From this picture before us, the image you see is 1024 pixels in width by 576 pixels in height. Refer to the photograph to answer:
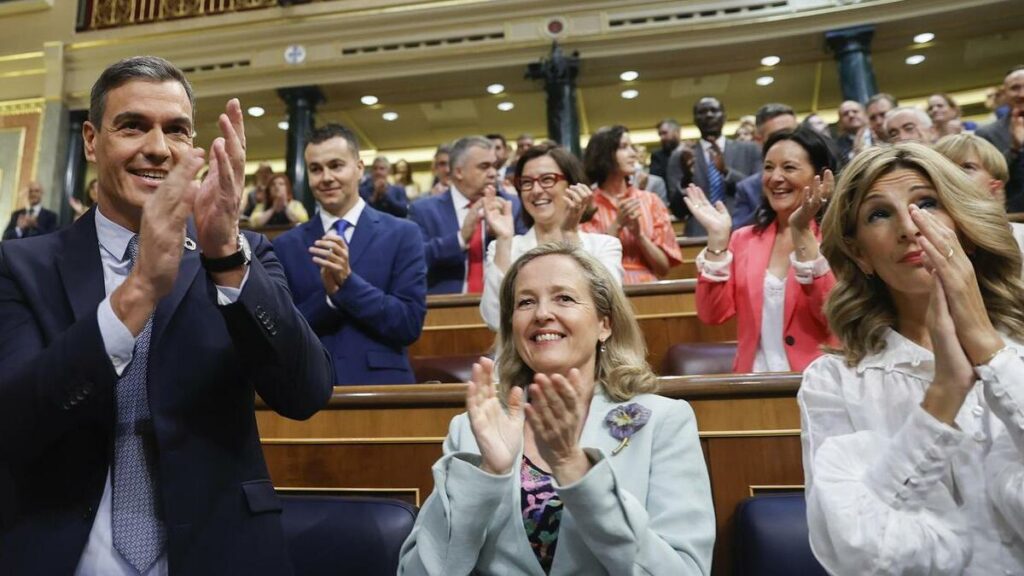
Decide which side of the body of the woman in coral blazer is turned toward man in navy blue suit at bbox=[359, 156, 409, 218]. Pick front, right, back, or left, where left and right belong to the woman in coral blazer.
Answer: right

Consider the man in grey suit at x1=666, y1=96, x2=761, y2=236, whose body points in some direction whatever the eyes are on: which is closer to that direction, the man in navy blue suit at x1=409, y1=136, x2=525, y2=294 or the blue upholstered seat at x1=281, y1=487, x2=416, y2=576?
the blue upholstered seat

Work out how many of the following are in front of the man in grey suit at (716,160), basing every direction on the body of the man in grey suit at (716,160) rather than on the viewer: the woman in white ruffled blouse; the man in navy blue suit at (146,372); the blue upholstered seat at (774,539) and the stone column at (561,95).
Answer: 3

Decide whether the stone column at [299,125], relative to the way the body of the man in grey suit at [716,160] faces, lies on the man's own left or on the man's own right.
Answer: on the man's own right

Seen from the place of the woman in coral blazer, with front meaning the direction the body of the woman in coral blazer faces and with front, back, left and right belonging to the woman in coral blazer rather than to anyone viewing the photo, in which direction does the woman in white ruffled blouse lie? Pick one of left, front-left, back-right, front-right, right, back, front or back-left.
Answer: front-left

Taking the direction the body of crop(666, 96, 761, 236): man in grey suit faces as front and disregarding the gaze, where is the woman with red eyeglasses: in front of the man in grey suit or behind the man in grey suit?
in front

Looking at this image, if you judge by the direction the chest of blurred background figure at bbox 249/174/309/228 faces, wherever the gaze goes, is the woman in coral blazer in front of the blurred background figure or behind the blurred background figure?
in front

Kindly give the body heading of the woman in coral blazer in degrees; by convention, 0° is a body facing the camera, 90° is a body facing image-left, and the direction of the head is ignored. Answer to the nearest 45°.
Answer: approximately 45°

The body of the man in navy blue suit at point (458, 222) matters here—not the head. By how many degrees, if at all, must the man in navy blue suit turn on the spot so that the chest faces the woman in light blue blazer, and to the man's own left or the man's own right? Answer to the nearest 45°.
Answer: approximately 45° to the man's own right

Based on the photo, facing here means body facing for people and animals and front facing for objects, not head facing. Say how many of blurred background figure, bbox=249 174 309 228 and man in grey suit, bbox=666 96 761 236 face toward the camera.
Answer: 2

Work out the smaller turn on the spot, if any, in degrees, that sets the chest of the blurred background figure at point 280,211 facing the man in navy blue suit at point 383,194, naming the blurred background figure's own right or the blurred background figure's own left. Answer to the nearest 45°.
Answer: approximately 45° to the blurred background figure's own left

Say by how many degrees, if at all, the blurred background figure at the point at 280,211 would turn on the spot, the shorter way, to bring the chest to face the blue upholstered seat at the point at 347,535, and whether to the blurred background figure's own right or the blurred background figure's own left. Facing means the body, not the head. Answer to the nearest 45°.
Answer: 0° — they already face it
